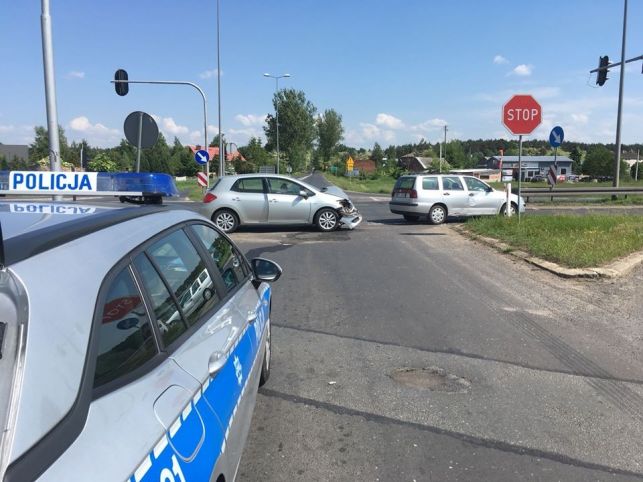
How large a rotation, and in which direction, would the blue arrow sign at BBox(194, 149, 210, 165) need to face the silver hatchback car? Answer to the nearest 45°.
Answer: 0° — it already faces it

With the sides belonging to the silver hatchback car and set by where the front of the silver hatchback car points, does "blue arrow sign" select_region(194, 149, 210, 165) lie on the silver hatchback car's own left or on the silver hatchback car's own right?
on the silver hatchback car's own left

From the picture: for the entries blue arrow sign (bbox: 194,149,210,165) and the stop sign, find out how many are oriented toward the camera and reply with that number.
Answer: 2

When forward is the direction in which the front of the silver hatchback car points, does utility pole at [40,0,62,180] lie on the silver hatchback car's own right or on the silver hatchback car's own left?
on the silver hatchback car's own right

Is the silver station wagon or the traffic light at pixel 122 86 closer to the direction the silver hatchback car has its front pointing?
the silver station wagon

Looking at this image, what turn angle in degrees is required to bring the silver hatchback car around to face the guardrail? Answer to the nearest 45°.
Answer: approximately 45° to its left

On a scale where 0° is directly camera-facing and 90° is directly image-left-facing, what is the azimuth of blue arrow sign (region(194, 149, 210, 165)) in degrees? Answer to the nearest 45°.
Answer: approximately 0°

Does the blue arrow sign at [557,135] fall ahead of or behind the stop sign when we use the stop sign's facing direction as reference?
behind

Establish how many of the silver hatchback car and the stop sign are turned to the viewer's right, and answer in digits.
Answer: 1

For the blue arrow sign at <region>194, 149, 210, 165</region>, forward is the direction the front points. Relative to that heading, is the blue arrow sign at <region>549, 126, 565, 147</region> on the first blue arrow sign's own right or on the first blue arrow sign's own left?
on the first blue arrow sign's own left

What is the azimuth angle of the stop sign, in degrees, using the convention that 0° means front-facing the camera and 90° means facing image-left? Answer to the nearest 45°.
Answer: approximately 0°

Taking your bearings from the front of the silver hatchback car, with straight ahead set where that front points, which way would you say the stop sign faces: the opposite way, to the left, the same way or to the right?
to the right

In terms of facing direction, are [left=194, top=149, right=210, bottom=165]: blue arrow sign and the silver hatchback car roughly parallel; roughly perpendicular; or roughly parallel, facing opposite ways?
roughly perpendicular

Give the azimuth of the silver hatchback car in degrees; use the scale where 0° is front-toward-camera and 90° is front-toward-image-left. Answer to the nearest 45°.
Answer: approximately 270°
